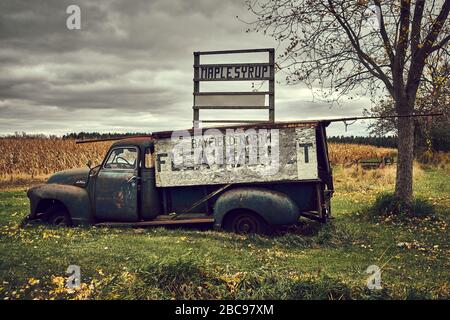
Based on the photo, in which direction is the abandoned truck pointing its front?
to the viewer's left

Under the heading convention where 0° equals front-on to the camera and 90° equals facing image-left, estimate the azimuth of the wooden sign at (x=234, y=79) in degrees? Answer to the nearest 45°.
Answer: approximately 0°
